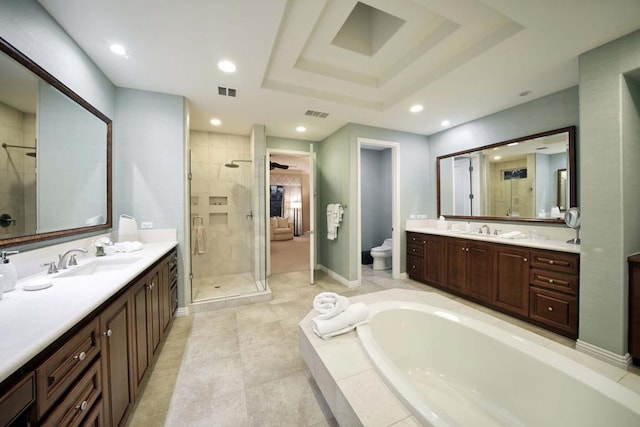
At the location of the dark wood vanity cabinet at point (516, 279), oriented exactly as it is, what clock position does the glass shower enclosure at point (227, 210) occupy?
The glass shower enclosure is roughly at 1 o'clock from the dark wood vanity cabinet.

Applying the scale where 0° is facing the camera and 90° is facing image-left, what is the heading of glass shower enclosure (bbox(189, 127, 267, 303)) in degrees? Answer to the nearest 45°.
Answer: approximately 0°

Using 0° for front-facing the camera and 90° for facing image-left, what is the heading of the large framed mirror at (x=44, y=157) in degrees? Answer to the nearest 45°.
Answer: approximately 315°

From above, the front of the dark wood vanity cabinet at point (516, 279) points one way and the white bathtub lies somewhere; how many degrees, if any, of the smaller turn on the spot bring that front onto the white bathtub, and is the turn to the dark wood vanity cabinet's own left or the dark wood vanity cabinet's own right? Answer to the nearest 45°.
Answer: approximately 45° to the dark wood vanity cabinet's own left
